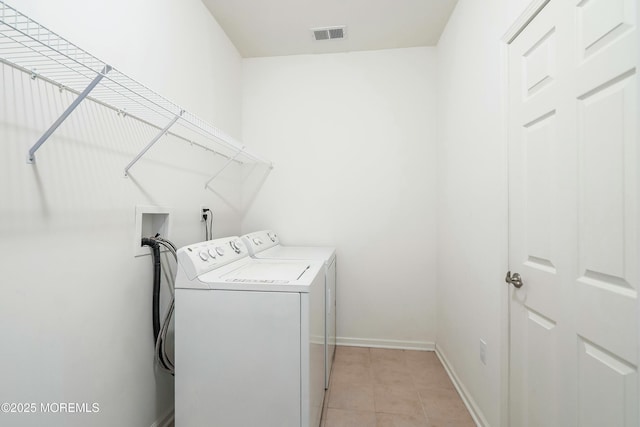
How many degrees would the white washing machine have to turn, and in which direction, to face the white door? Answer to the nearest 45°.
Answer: approximately 45° to its right

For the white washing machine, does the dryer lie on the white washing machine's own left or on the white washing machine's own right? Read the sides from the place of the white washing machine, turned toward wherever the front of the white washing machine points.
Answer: on the white washing machine's own left

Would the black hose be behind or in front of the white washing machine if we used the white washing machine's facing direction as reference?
behind

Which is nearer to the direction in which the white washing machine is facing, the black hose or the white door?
the white door

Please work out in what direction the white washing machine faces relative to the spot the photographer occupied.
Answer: facing to the right of the viewer

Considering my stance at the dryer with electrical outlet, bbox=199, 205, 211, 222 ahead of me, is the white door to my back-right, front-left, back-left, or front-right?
back-left

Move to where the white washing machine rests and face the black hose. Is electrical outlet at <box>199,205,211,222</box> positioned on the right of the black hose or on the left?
right

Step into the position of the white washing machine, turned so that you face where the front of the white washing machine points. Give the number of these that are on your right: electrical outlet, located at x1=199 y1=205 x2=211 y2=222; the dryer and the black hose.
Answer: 0

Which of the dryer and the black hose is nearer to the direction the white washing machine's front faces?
the dryer
